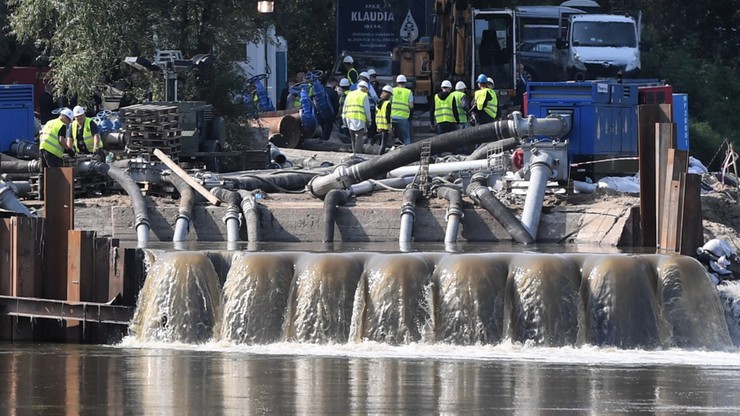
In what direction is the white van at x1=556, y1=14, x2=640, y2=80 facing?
toward the camera

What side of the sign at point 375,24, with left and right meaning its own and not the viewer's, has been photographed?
front

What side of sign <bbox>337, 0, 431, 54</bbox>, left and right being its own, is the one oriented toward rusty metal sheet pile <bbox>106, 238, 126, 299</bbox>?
front

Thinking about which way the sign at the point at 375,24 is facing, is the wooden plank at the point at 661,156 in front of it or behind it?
in front

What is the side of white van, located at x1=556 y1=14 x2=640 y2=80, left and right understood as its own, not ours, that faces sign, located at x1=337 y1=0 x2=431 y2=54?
right

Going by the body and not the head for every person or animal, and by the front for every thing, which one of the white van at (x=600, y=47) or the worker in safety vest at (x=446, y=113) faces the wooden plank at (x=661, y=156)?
the white van
